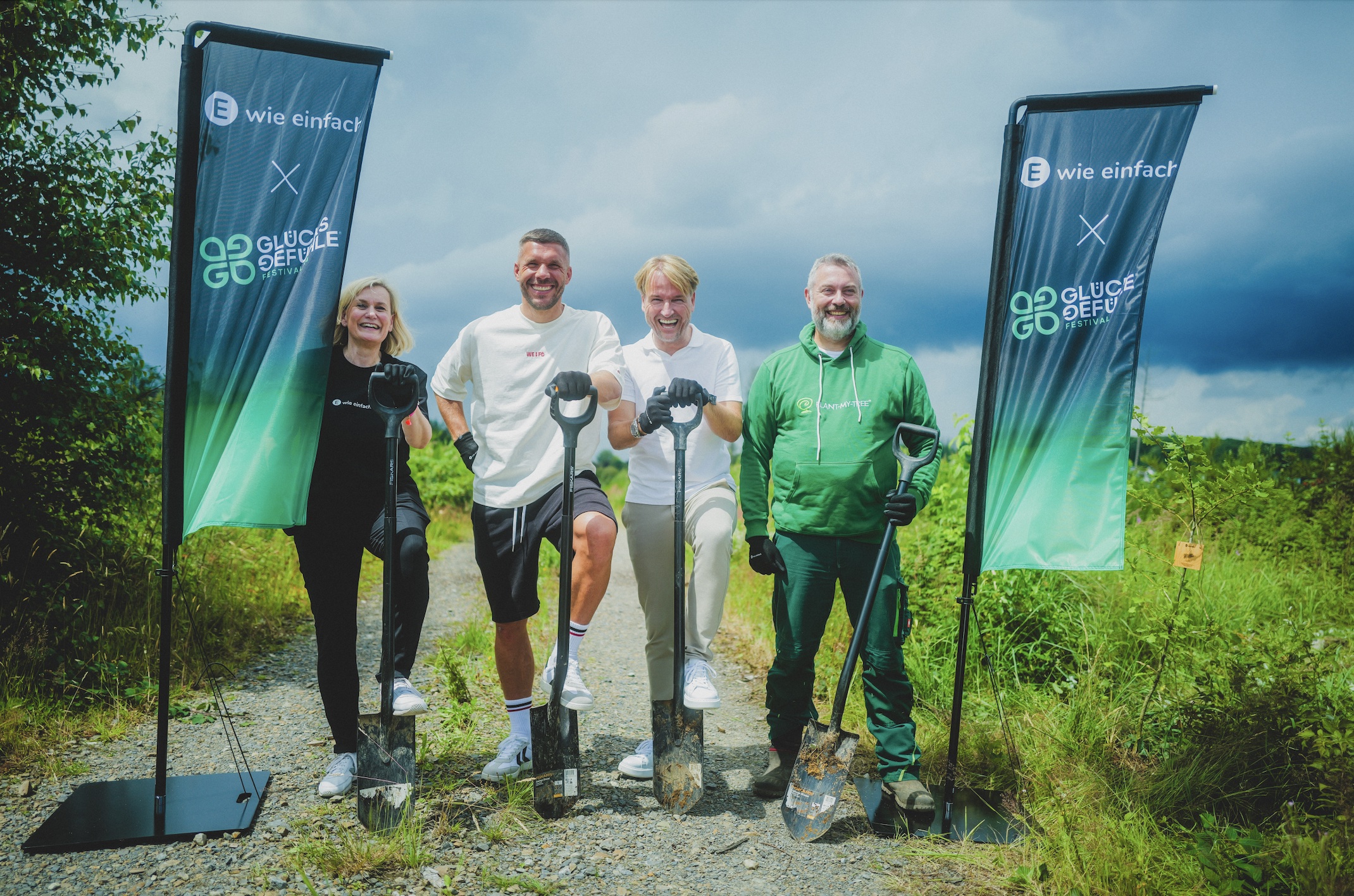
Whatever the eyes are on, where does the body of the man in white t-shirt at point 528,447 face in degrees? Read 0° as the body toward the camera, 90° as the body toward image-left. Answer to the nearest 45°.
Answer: approximately 0°

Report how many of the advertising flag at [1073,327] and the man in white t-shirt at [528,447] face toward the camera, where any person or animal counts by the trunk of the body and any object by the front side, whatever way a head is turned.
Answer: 2

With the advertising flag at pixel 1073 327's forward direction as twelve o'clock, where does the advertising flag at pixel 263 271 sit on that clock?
the advertising flag at pixel 263 271 is roughly at 2 o'clock from the advertising flag at pixel 1073 327.

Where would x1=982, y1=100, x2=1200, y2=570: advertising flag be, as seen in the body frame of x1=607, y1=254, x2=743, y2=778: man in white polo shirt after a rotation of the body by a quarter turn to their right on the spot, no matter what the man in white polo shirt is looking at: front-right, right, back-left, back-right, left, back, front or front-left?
back

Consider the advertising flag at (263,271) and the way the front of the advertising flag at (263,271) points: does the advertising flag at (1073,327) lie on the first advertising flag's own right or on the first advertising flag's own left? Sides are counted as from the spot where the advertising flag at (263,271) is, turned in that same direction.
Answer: on the first advertising flag's own left

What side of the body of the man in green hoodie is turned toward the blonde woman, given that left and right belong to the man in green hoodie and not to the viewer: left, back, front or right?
right

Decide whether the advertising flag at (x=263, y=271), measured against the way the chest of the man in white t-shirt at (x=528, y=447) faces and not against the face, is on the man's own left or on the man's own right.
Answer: on the man's own right

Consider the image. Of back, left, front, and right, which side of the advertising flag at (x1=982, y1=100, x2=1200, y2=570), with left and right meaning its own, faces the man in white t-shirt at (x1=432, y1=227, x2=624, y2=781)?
right

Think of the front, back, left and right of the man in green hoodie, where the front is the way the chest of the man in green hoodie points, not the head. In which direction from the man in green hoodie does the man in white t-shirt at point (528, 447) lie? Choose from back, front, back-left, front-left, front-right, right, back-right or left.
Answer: right

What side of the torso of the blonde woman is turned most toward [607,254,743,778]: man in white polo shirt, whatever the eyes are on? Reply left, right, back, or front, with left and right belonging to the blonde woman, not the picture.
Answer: left
